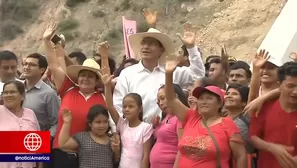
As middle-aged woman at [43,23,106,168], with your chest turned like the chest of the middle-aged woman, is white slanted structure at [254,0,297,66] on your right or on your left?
on your left

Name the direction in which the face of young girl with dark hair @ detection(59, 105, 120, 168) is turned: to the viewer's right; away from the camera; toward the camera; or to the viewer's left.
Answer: toward the camera

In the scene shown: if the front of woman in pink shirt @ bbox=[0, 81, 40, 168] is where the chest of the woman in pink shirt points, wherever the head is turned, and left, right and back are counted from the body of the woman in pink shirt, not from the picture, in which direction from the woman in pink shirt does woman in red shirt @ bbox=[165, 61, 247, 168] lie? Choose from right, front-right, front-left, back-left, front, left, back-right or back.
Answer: front-left

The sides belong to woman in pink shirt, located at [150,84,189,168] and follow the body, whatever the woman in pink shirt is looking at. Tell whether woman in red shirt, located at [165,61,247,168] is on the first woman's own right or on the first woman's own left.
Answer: on the first woman's own left

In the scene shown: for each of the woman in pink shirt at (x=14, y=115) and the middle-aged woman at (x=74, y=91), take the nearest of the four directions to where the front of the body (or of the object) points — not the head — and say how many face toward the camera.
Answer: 2

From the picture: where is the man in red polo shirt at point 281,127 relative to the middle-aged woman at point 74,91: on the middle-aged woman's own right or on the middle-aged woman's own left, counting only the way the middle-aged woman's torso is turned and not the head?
on the middle-aged woman's own left

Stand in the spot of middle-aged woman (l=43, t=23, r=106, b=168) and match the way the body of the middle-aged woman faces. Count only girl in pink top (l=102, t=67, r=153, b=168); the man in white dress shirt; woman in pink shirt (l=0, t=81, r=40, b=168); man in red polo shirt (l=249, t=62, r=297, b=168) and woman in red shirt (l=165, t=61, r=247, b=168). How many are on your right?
1

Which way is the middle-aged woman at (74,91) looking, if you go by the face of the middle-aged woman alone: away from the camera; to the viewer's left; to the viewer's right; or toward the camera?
toward the camera

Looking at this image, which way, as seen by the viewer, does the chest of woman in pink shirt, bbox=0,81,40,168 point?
toward the camera
